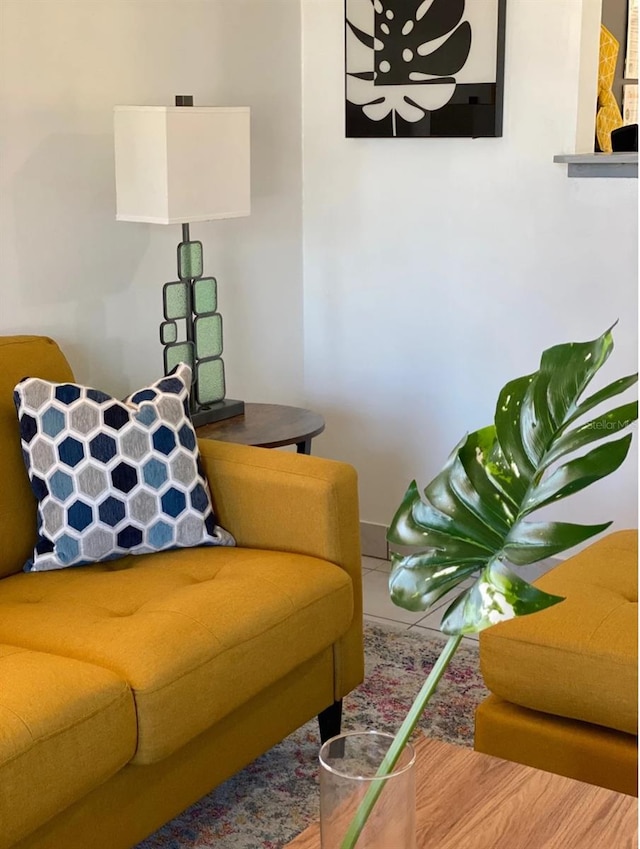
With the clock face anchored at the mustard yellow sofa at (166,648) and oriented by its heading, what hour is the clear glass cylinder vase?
The clear glass cylinder vase is roughly at 1 o'clock from the mustard yellow sofa.

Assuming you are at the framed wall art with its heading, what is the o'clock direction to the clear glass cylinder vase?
The clear glass cylinder vase is roughly at 12 o'clock from the framed wall art.

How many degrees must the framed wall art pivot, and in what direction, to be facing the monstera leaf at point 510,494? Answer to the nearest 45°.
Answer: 0° — it already faces it

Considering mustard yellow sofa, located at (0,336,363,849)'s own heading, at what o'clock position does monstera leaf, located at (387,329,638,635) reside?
The monstera leaf is roughly at 1 o'clock from the mustard yellow sofa.

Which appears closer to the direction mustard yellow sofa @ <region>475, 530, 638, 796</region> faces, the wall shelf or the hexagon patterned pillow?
the hexagon patterned pillow

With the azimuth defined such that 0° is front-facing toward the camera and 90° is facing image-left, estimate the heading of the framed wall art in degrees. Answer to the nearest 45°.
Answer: approximately 0°

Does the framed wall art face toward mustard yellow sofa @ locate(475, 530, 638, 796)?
yes

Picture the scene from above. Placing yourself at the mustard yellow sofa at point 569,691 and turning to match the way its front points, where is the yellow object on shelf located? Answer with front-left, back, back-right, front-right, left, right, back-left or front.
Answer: back-right
